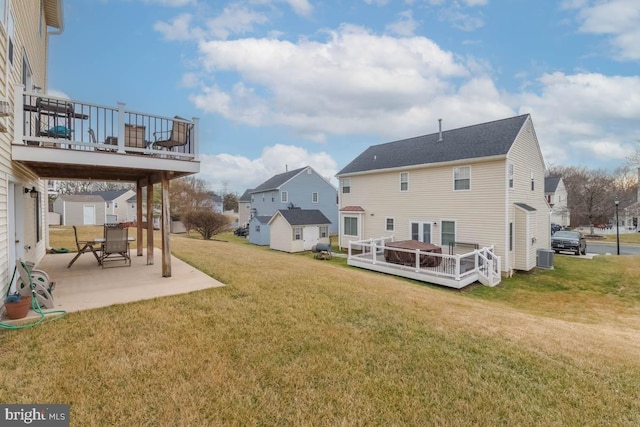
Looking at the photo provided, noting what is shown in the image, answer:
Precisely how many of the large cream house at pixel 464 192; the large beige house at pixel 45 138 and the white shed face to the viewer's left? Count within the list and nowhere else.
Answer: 1

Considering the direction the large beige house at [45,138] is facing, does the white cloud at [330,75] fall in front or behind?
behind

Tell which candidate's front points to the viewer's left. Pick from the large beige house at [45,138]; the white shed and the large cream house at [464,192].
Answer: the large beige house at [45,138]

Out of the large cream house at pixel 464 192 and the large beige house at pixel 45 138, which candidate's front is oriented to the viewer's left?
the large beige house at pixel 45 138

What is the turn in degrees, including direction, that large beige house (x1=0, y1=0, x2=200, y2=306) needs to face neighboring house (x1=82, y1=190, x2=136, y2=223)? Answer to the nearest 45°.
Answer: approximately 90° to its right

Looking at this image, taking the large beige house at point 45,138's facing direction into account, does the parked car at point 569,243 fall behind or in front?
behind

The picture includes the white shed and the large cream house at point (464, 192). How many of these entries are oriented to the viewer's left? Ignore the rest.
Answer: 0

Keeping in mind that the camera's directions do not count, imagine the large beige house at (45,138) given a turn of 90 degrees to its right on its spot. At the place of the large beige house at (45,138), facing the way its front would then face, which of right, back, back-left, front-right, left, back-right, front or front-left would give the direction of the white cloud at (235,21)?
front-right

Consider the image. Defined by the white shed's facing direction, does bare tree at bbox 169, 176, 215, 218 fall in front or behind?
behind

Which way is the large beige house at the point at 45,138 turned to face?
to the viewer's left

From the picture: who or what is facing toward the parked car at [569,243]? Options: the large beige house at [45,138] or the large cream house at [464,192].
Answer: the large cream house at [464,192]

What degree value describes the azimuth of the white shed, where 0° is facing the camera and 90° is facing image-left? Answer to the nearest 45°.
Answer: approximately 315°
